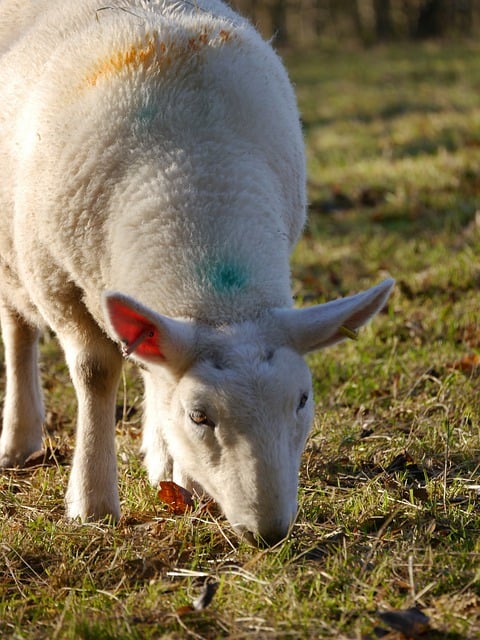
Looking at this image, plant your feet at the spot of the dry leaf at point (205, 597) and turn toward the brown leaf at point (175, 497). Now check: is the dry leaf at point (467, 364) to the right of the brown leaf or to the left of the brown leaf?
right

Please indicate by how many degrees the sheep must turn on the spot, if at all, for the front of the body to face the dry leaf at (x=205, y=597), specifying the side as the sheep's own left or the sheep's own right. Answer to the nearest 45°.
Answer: approximately 45° to the sheep's own right

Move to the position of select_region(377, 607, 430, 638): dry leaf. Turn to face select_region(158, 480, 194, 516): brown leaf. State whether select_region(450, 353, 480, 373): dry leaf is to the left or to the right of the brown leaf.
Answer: right

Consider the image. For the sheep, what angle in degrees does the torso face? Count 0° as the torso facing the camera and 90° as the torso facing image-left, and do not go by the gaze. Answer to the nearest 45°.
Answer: approximately 315°
